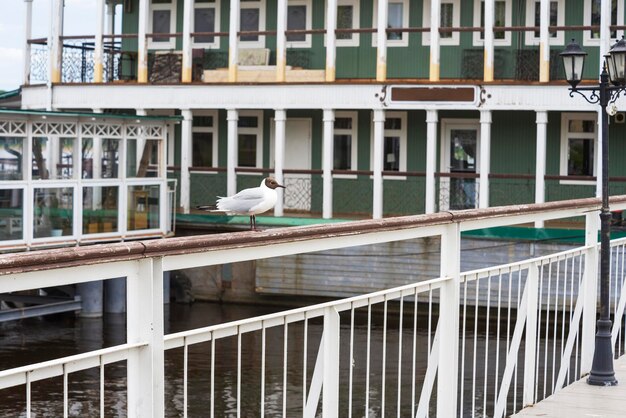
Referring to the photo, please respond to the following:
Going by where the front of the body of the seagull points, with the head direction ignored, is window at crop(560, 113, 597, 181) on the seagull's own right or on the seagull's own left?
on the seagull's own left

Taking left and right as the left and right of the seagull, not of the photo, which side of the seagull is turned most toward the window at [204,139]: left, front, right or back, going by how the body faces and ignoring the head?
left

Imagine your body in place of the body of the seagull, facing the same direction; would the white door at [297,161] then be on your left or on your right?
on your left

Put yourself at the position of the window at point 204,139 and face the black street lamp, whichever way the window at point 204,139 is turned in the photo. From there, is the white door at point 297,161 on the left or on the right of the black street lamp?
left

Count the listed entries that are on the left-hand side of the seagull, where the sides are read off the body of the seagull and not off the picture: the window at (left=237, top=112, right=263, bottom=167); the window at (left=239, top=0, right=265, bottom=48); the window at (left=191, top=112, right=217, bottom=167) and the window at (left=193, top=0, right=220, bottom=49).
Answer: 4

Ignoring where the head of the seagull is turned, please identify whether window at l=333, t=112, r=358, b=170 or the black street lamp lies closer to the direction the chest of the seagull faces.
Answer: the black street lamp

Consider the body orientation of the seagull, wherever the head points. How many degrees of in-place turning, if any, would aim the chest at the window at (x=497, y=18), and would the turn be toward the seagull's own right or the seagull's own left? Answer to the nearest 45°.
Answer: approximately 90° to the seagull's own left

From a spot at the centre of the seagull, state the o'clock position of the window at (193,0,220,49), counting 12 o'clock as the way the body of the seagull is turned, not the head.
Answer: The window is roughly at 9 o'clock from the seagull.

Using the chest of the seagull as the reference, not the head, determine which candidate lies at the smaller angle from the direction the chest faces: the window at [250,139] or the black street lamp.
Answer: the black street lamp

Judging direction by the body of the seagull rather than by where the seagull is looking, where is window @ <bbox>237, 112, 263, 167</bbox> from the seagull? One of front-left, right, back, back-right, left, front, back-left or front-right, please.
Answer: left

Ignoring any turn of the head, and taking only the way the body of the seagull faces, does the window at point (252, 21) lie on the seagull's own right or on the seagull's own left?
on the seagull's own left

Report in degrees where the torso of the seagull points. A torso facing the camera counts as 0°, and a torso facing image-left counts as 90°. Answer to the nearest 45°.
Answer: approximately 270°
